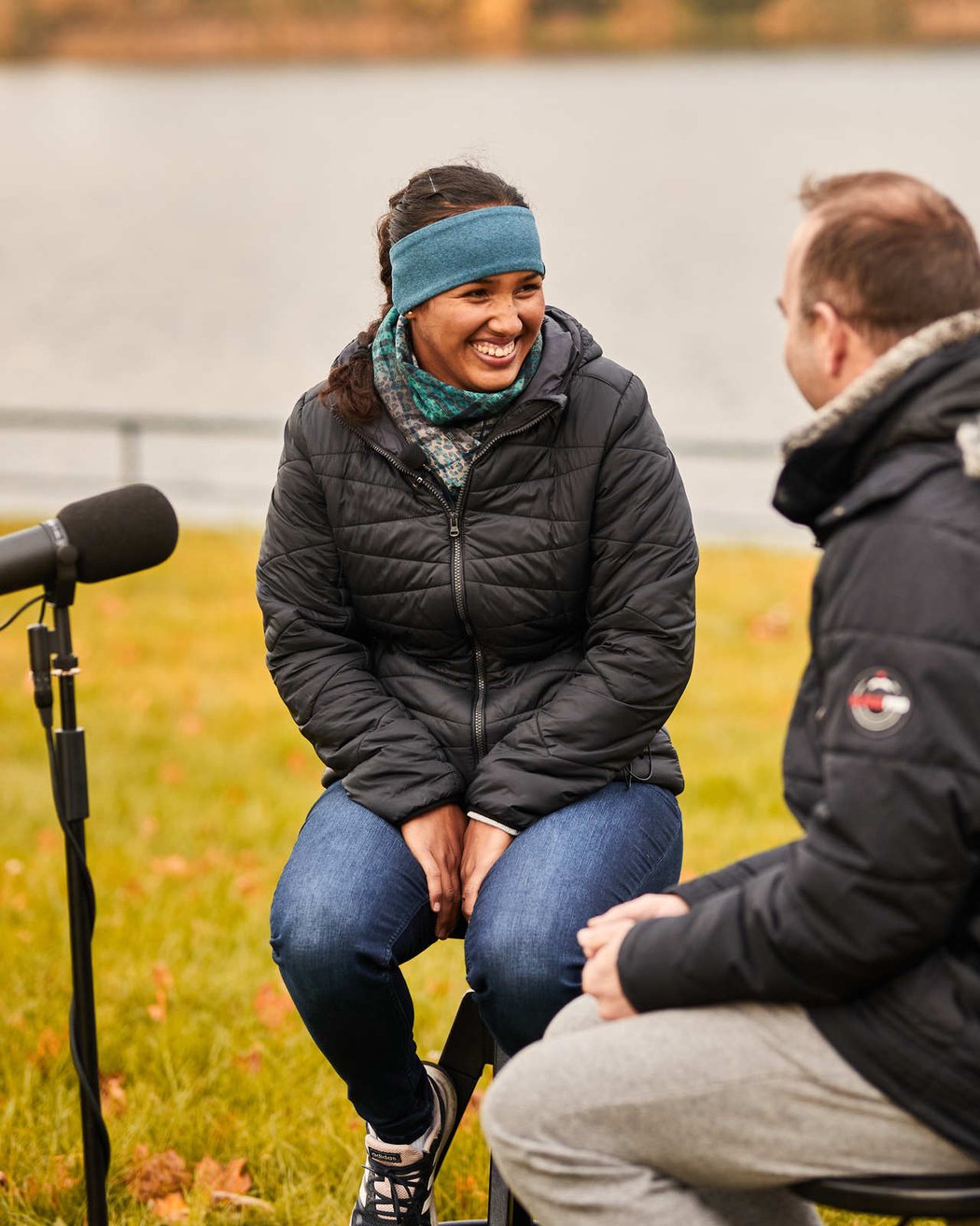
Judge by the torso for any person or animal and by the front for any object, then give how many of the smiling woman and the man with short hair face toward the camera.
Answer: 1

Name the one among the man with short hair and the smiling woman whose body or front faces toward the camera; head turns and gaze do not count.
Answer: the smiling woman

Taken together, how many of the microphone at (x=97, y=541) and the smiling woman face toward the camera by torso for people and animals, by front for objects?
1

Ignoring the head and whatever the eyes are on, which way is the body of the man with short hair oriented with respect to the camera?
to the viewer's left

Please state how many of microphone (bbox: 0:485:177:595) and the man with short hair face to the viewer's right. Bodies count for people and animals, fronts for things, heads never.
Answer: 1

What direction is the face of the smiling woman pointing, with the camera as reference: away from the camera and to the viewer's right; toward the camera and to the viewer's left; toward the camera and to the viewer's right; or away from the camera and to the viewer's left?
toward the camera and to the viewer's right

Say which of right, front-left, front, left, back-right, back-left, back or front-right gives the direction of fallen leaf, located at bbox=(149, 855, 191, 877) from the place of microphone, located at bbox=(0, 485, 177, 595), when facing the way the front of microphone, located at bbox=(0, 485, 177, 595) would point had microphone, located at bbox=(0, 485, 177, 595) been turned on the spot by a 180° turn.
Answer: right

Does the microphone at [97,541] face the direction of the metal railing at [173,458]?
no

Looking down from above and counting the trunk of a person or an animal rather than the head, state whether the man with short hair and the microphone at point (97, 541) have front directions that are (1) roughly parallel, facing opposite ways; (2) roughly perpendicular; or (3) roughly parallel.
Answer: roughly parallel, facing opposite ways

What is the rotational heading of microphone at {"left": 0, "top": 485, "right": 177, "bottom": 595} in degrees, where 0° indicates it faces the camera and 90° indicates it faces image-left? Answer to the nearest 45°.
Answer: approximately 270°

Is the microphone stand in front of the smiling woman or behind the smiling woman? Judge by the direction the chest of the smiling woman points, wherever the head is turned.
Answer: in front

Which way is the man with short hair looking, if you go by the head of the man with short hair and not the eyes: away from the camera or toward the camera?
away from the camera

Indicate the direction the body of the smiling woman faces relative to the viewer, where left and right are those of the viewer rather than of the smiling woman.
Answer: facing the viewer
